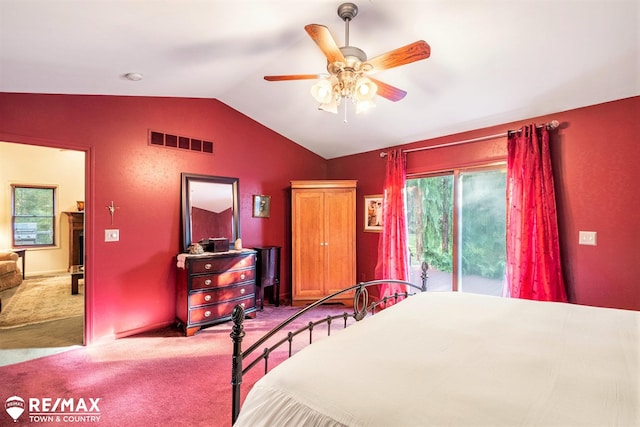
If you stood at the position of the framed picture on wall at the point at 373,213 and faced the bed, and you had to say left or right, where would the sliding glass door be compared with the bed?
left

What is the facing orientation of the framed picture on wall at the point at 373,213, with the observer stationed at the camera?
facing the viewer and to the left of the viewer

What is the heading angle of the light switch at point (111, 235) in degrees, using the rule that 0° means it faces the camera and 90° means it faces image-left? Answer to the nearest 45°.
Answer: approximately 0°

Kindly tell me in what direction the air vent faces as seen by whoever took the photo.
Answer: facing the viewer and to the right of the viewer

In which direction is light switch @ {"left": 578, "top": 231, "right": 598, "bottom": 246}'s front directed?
toward the camera

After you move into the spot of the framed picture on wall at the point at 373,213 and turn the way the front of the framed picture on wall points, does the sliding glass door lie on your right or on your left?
on your left

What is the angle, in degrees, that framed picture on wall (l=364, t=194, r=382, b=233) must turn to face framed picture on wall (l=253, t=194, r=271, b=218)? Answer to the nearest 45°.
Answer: approximately 45° to its right

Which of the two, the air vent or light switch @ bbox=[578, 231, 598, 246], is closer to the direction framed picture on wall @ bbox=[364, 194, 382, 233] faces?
the air vent

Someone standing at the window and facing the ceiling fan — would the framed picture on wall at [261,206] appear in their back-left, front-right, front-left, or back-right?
front-left

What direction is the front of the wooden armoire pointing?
toward the camera

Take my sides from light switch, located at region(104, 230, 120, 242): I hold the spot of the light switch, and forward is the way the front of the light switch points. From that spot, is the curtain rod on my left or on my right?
on my left
